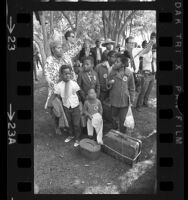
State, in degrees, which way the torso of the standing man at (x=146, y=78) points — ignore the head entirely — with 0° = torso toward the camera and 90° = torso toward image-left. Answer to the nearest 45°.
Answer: approximately 45°

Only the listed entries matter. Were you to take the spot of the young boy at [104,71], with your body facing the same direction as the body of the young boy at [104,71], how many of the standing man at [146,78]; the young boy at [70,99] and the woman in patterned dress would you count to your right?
2

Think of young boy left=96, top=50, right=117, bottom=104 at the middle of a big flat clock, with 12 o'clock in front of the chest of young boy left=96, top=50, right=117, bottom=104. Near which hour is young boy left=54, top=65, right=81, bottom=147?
young boy left=54, top=65, right=81, bottom=147 is roughly at 3 o'clock from young boy left=96, top=50, right=117, bottom=104.

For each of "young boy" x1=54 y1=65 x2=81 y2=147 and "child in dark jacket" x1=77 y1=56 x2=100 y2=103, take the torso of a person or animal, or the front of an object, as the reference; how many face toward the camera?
2

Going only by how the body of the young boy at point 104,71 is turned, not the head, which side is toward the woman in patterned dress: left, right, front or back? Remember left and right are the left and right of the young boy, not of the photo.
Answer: right

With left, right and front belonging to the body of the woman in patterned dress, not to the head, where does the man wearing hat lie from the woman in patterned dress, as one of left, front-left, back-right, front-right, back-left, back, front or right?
left

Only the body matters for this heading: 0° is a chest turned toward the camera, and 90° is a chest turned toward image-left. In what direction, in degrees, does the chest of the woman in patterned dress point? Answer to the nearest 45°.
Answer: approximately 315°

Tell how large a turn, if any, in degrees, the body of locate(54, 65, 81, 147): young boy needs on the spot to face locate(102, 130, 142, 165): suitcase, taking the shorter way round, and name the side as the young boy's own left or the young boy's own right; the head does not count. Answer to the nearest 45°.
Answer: approximately 45° to the young boy's own left
